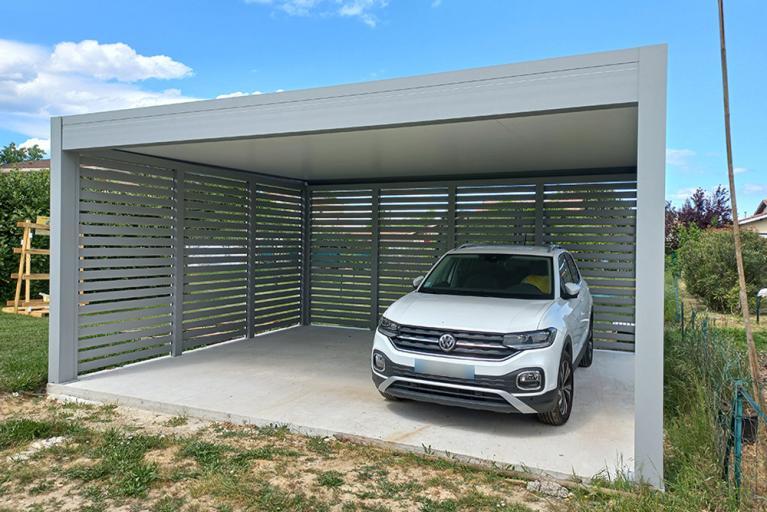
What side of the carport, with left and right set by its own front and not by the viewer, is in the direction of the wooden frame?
right

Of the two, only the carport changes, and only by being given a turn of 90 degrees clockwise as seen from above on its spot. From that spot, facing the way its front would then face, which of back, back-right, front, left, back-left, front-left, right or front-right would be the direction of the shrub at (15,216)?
front

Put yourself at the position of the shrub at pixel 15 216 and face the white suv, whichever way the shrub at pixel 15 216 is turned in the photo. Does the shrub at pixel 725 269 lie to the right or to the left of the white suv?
left

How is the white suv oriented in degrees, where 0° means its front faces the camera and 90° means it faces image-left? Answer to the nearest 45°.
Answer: approximately 45°

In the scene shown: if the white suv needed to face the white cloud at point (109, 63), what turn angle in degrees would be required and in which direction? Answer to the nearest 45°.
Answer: approximately 90° to its right

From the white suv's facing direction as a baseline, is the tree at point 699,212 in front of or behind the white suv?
behind

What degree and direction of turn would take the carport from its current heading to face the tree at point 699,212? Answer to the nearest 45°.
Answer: approximately 180°

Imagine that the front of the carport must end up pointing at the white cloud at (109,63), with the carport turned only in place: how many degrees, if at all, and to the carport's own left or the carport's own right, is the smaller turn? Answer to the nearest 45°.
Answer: approximately 90° to the carport's own right

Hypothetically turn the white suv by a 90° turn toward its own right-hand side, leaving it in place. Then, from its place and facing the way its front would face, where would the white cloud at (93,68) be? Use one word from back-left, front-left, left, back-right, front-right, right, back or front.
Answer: front

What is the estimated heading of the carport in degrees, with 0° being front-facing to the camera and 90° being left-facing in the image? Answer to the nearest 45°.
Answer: approximately 45°

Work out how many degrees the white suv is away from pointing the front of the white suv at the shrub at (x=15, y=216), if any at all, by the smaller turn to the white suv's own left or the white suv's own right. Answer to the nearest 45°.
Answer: approximately 90° to the white suv's own right
